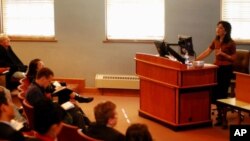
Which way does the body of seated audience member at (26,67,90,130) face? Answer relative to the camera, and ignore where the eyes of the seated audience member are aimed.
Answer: to the viewer's right

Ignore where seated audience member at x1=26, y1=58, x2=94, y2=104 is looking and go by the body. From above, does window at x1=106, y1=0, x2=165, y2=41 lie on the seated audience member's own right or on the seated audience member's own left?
on the seated audience member's own left

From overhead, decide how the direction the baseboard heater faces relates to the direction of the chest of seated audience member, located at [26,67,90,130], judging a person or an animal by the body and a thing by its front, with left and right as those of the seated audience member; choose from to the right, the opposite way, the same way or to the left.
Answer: to the right

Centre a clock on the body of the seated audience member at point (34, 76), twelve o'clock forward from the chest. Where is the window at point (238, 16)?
The window is roughly at 11 o'clock from the seated audience member.

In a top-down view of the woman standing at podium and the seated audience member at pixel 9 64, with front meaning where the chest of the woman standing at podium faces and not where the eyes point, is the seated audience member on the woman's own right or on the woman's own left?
on the woman's own right

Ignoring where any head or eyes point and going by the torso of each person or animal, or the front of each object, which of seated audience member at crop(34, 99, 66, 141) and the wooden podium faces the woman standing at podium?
the seated audience member

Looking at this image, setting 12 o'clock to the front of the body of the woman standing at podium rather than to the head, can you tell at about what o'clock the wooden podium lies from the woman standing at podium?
The wooden podium is roughly at 12 o'clock from the woman standing at podium.

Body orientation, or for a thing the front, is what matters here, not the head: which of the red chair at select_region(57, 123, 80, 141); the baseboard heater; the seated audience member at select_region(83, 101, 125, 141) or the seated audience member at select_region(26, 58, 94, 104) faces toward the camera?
the baseboard heater

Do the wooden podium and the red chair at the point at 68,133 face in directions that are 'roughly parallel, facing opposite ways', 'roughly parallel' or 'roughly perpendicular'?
roughly parallel, facing opposite ways

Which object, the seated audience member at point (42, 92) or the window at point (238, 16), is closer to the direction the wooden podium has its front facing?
the seated audience member

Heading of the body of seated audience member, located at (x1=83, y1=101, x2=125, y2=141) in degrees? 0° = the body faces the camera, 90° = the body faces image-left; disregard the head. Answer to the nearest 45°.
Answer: approximately 225°

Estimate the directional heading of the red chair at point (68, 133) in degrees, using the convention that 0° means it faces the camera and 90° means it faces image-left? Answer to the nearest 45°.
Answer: approximately 225°

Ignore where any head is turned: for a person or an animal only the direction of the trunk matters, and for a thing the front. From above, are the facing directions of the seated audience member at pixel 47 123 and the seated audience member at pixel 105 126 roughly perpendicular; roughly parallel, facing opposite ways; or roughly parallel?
roughly parallel

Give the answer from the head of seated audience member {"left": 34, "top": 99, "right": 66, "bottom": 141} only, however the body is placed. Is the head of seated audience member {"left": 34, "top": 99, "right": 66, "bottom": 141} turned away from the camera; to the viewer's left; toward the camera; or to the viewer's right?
away from the camera

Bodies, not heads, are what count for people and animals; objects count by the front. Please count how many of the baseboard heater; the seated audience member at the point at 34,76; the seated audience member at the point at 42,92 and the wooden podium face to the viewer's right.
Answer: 2

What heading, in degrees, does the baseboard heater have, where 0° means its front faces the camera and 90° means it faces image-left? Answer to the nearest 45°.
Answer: approximately 0°

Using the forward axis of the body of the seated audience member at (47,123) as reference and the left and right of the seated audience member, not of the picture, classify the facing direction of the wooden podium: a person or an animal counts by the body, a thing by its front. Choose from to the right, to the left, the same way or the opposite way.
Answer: the opposite way

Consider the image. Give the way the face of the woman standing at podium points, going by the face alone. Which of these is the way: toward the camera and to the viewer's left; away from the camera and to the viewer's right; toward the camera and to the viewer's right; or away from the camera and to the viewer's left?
toward the camera and to the viewer's left

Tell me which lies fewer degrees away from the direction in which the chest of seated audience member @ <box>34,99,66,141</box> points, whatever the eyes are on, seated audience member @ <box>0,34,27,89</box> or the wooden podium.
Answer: the wooden podium
